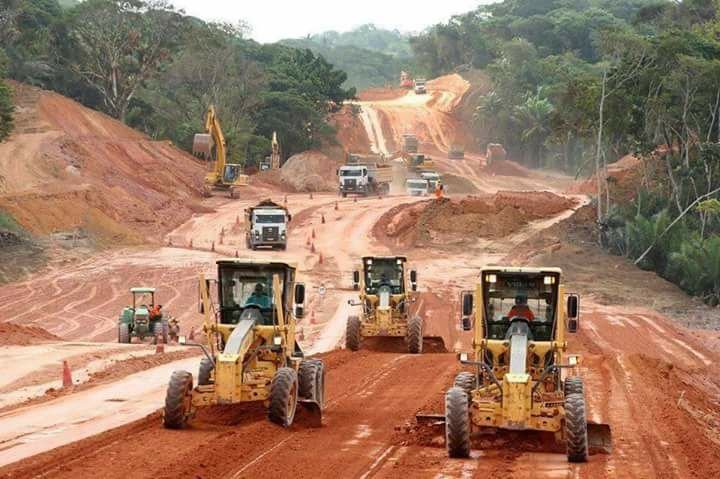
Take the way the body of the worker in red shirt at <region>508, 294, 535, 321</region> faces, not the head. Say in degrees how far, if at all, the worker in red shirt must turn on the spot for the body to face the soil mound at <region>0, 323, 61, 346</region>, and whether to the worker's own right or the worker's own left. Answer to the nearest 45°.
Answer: approximately 135° to the worker's own right

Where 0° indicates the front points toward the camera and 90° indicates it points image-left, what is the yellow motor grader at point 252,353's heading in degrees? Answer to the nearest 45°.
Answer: approximately 0°

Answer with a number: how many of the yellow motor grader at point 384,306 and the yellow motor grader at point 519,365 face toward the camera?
2

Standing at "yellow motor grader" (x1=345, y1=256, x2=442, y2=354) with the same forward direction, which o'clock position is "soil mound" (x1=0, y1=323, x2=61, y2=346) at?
The soil mound is roughly at 3 o'clock from the yellow motor grader.

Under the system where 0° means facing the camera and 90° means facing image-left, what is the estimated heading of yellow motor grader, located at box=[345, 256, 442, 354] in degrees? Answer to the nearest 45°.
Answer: approximately 0°

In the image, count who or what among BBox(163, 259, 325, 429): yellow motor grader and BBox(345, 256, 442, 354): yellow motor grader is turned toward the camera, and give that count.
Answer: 2

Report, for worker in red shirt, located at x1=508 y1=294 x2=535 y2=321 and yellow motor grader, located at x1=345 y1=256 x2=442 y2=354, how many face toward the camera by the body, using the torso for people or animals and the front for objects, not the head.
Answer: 2

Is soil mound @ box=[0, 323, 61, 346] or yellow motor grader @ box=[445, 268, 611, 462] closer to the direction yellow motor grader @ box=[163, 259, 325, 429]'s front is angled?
the yellow motor grader
